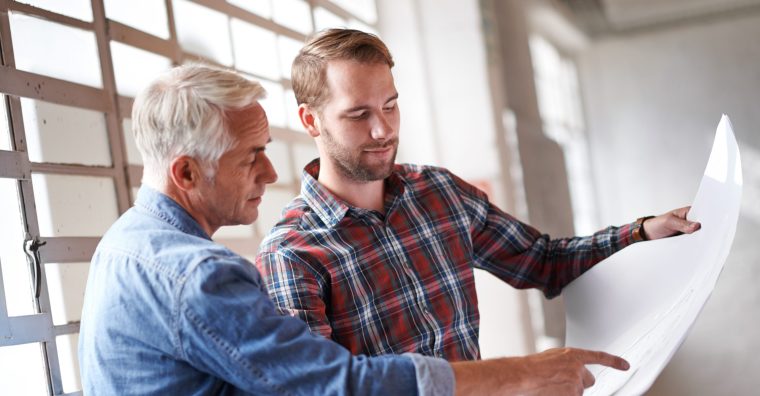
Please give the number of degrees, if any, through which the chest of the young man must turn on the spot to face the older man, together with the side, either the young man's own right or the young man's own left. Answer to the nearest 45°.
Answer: approximately 45° to the young man's own right

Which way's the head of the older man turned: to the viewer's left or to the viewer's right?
to the viewer's right

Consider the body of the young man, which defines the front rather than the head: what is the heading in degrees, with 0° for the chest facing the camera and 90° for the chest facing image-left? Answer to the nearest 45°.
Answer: approximately 315°

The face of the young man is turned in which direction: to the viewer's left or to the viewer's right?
to the viewer's right
